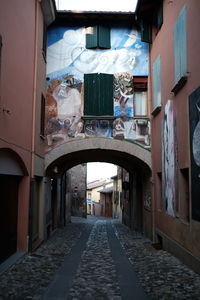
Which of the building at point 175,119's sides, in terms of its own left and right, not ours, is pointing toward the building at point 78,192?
right

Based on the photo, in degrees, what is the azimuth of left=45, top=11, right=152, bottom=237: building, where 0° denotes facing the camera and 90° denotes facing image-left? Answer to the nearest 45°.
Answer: approximately 0°

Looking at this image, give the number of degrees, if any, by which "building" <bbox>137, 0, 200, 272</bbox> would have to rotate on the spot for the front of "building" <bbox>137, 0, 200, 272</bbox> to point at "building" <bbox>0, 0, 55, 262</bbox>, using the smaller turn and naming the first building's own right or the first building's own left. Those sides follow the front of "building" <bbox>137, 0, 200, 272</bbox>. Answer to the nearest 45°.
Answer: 0° — it already faces it

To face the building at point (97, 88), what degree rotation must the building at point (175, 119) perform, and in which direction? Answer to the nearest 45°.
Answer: approximately 45° to its right

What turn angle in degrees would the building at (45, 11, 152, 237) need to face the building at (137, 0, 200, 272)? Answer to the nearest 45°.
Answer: approximately 45° to its left

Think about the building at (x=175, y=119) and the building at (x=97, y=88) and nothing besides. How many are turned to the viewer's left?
1

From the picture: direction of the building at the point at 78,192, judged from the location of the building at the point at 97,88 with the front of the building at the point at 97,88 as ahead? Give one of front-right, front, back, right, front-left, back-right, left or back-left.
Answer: back

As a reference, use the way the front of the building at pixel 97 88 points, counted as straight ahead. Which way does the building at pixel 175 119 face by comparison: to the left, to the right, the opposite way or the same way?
to the right

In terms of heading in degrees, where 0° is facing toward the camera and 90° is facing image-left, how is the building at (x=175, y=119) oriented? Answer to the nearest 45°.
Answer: approximately 90°
